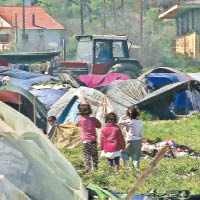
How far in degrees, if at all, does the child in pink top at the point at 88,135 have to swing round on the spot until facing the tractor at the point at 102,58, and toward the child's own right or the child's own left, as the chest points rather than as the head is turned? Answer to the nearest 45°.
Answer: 0° — they already face it

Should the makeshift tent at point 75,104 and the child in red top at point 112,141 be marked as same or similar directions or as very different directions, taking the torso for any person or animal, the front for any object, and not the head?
very different directions

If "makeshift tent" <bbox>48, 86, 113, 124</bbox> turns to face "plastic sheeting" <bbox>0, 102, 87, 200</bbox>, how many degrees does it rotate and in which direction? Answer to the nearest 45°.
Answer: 0° — it already faces it

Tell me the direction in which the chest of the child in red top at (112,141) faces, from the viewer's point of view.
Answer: away from the camera

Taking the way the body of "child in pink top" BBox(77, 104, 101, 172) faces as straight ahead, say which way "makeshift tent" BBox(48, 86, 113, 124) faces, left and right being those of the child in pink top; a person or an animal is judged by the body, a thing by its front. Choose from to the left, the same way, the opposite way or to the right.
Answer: the opposite way

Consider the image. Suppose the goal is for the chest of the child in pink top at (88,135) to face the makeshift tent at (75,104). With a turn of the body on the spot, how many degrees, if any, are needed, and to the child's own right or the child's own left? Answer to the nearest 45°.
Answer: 0° — they already face it

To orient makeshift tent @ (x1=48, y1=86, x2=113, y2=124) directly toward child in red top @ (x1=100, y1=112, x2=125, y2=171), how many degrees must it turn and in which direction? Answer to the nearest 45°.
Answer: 0° — it already faces them

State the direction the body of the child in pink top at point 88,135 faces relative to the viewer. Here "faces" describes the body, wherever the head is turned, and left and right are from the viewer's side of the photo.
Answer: facing away from the viewer

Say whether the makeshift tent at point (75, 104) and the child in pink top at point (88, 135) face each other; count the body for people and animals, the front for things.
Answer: yes
